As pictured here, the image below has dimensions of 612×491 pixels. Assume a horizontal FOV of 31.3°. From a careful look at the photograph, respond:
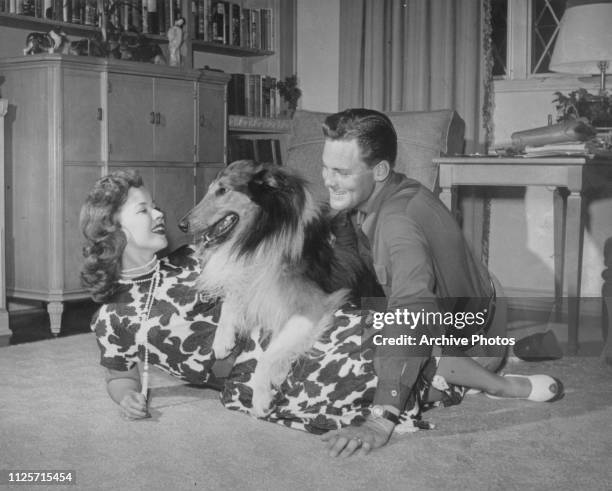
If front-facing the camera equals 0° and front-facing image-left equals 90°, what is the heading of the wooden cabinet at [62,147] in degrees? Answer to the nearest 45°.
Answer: approximately 315°

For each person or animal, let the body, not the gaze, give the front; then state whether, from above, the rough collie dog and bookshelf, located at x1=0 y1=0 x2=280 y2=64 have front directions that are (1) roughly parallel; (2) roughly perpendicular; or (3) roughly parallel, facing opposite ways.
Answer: roughly perpendicular

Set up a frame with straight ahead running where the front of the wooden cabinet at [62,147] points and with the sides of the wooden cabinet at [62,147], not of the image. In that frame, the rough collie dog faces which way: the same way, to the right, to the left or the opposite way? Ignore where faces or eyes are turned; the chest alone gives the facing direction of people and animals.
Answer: to the right

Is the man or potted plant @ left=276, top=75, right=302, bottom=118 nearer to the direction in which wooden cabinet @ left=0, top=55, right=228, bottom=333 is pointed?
the man

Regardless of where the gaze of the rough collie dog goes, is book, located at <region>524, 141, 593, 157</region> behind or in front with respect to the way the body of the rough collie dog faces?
behind

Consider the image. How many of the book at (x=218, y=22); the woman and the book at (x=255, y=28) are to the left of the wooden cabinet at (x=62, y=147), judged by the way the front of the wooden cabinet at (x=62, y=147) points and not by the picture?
2

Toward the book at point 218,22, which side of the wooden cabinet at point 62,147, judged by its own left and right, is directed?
left

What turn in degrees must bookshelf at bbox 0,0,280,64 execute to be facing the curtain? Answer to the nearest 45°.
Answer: approximately 45° to its left

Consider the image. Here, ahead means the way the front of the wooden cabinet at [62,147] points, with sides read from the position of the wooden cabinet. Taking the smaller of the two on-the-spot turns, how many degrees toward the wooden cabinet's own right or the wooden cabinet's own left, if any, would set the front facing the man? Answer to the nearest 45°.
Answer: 0° — it already faces them

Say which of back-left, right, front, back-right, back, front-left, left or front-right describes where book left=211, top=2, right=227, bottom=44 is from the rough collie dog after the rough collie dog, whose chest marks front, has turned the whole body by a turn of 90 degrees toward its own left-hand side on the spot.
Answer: back-left
